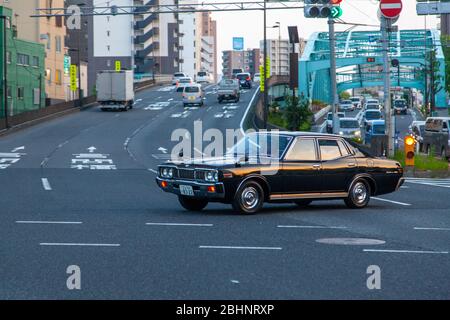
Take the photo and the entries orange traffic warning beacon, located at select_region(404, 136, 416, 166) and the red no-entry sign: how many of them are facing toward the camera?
2

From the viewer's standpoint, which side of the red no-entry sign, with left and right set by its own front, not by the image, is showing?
front

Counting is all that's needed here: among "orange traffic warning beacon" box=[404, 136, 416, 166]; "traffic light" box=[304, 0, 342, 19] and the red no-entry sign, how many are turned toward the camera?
3

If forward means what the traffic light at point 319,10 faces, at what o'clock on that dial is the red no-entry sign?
The red no-entry sign is roughly at 9 o'clock from the traffic light.

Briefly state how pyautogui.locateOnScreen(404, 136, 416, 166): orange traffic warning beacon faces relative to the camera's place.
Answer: facing the viewer

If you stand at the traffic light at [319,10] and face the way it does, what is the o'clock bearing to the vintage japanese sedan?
The vintage japanese sedan is roughly at 12 o'clock from the traffic light.

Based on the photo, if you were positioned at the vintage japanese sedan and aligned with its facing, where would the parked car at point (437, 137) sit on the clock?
The parked car is roughly at 5 o'clock from the vintage japanese sedan.

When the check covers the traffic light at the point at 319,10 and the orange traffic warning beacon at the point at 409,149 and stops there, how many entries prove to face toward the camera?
2

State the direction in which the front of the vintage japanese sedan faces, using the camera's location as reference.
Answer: facing the viewer and to the left of the viewer

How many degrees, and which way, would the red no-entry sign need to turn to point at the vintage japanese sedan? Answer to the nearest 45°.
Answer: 0° — it already faces it
